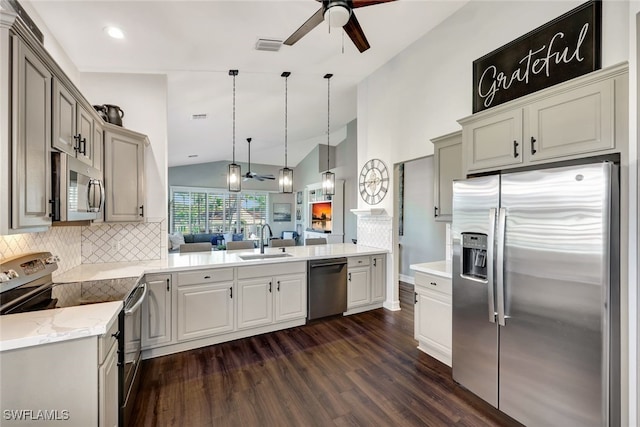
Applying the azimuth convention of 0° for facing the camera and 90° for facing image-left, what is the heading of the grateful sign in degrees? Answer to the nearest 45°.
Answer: approximately 45°

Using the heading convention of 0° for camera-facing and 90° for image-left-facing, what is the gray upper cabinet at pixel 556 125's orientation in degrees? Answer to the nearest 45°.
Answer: approximately 45°

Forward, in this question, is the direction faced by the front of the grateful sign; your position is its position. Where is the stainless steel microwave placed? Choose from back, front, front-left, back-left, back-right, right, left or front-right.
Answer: front

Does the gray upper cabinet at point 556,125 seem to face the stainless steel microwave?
yes

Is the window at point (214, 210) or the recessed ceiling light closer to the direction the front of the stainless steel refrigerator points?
the recessed ceiling light

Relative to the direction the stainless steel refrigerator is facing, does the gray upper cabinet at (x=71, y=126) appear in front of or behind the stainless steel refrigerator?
in front

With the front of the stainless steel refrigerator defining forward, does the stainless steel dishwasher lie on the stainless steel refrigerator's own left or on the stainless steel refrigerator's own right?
on the stainless steel refrigerator's own right

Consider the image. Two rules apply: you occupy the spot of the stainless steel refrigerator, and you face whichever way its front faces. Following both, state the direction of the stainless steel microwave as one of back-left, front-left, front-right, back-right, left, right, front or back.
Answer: front

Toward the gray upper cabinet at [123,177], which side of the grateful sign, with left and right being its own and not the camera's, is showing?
front

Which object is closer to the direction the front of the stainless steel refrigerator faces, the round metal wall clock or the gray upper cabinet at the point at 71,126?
the gray upper cabinet

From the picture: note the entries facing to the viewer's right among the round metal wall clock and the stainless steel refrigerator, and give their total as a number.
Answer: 0

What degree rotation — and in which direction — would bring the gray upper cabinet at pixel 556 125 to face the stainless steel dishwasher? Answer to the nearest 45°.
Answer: approximately 45° to its right

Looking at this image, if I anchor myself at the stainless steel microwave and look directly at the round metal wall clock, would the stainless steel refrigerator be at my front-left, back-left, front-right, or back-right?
front-right

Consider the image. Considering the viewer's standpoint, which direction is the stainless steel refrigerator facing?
facing the viewer and to the left of the viewer
